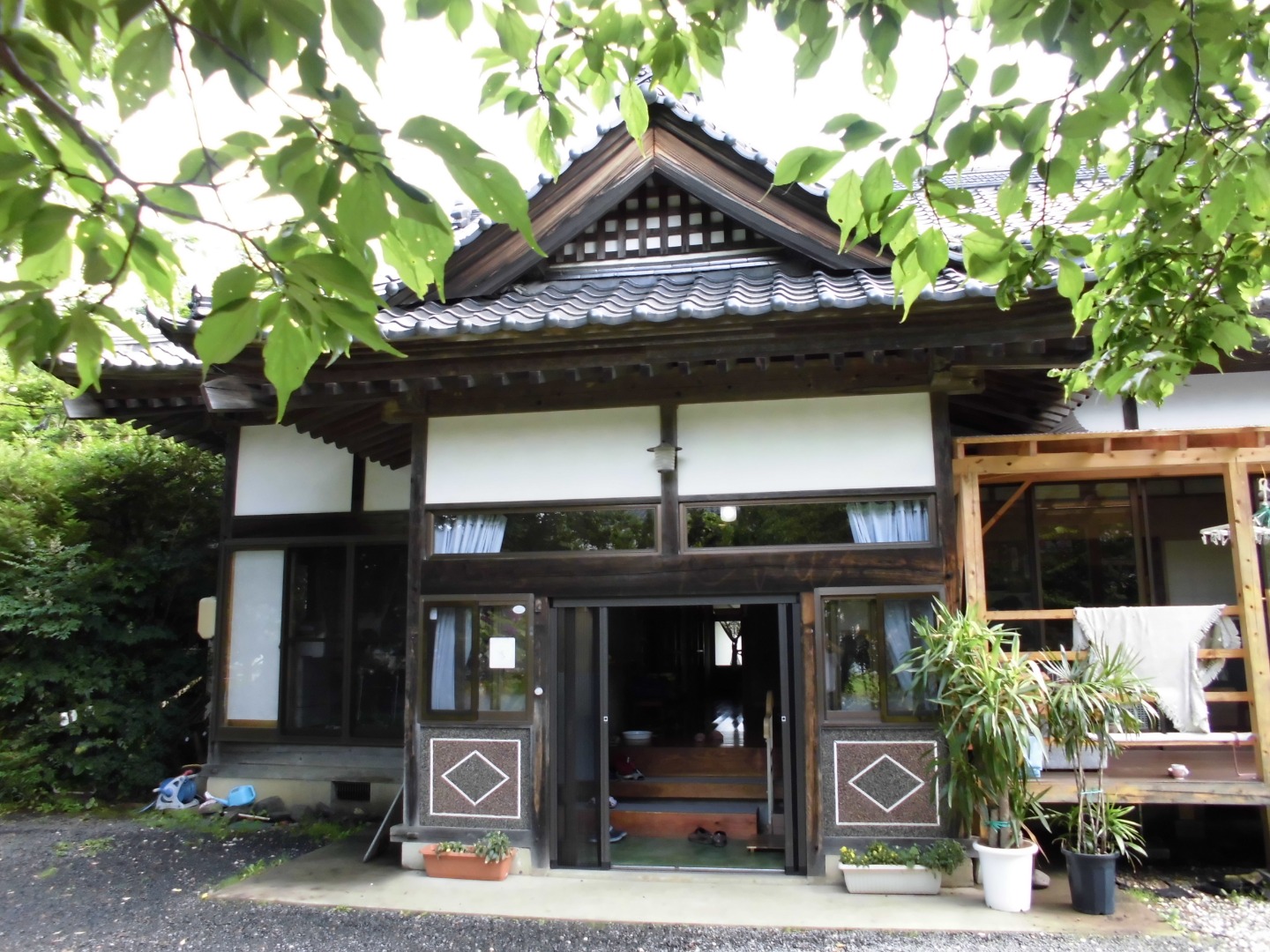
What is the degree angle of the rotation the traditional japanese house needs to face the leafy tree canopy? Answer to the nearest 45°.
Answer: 0° — it already faces it

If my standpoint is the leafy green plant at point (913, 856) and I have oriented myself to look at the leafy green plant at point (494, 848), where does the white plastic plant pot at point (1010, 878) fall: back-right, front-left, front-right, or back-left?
back-left

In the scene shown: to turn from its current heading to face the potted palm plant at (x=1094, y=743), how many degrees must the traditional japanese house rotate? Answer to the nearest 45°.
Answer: approximately 90° to its left

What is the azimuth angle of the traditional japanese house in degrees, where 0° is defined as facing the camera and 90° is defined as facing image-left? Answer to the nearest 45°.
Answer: approximately 0°
